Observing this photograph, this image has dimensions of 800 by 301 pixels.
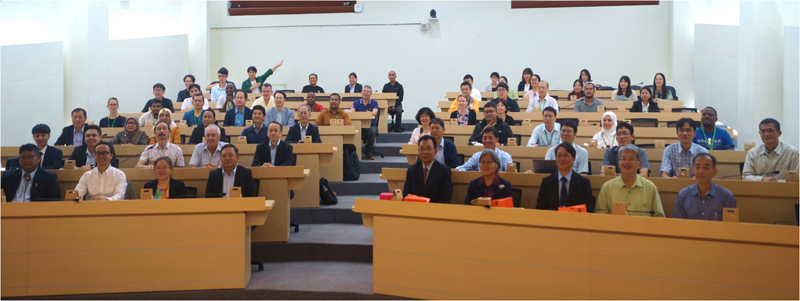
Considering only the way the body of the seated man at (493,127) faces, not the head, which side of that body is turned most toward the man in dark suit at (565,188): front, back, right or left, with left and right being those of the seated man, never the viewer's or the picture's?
front

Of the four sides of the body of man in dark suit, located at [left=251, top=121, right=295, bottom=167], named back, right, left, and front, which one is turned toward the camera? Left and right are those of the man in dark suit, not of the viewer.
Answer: front

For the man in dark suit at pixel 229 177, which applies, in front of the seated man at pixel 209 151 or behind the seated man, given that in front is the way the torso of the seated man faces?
in front

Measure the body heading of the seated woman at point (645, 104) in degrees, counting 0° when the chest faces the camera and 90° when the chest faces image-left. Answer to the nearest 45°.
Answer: approximately 0°

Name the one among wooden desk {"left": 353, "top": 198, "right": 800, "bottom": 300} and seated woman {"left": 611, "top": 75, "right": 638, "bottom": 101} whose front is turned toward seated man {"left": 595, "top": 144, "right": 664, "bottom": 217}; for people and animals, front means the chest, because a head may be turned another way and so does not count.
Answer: the seated woman

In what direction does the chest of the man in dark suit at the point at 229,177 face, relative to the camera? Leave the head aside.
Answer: toward the camera

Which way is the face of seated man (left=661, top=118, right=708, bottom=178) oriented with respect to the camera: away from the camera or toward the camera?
toward the camera

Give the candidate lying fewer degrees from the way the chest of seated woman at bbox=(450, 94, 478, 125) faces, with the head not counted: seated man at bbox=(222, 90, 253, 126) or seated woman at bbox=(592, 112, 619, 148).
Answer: the seated woman

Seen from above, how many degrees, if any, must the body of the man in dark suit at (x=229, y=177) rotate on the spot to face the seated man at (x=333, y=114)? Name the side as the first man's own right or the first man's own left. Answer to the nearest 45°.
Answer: approximately 135° to the first man's own left

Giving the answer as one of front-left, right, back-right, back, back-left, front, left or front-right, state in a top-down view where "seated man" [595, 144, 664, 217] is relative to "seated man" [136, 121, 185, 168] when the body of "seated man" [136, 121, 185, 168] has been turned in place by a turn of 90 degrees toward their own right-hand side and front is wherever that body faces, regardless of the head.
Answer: back-left

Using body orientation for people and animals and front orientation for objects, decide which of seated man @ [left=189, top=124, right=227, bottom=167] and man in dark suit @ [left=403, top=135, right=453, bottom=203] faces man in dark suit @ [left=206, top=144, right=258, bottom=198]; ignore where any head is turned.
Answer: the seated man

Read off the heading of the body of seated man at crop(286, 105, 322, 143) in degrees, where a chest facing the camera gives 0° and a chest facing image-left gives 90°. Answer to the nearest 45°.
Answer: approximately 0°

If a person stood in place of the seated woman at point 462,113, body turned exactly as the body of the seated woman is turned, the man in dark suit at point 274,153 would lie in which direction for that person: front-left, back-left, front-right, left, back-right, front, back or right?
front-right

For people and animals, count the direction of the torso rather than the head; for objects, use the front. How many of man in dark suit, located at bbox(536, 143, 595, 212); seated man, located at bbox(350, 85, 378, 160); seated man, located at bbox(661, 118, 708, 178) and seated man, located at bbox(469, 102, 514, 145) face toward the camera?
4

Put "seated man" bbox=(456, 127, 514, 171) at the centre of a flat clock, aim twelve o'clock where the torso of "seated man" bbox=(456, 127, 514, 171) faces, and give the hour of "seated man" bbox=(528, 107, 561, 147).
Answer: "seated man" bbox=(528, 107, 561, 147) is roughly at 7 o'clock from "seated man" bbox=(456, 127, 514, 171).

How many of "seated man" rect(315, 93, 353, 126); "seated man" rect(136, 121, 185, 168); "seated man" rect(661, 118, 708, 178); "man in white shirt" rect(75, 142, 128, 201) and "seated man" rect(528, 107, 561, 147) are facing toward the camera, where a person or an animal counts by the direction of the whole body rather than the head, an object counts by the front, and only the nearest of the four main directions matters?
5

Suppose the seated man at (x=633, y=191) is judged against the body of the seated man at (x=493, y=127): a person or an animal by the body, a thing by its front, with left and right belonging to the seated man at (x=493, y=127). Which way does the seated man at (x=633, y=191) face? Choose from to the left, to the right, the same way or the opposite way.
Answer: the same way

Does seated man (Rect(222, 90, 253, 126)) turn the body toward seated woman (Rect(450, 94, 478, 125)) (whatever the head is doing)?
no
